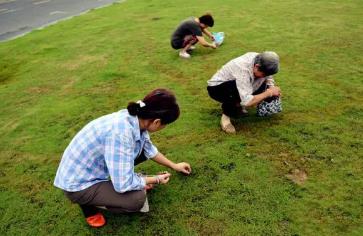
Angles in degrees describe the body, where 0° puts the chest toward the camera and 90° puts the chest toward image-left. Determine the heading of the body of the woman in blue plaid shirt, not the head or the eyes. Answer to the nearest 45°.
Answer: approximately 270°

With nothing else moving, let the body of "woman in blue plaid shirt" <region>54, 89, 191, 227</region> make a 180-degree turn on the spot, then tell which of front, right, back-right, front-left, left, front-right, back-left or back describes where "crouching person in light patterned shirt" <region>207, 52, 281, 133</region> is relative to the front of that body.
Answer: back-right
